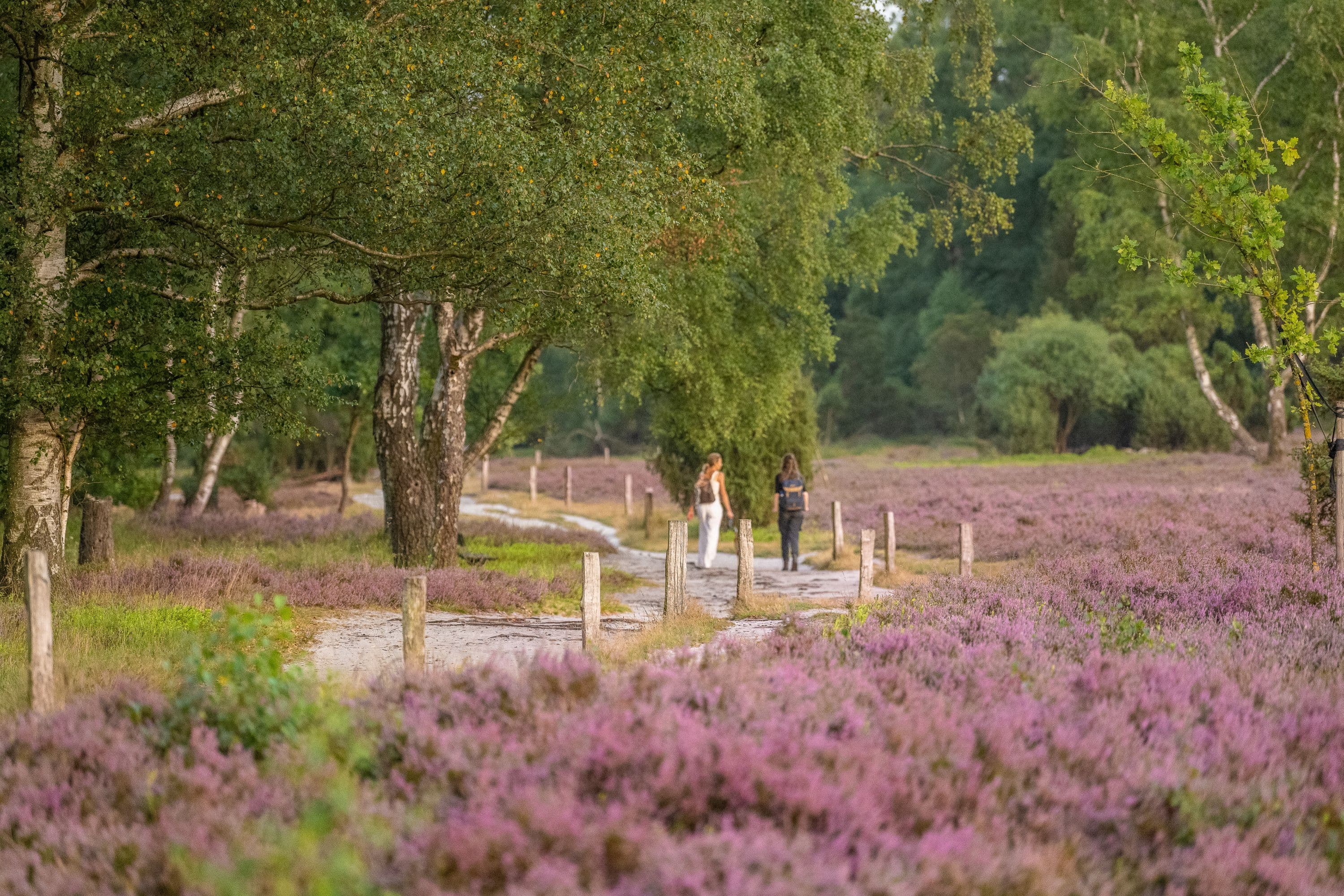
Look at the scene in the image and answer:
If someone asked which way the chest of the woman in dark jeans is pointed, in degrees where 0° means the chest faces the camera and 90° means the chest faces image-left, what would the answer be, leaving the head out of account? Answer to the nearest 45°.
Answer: approximately 180°

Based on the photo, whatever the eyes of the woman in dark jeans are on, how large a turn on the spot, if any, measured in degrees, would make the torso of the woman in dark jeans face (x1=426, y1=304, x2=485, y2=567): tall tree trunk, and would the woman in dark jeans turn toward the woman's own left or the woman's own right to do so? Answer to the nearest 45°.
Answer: approximately 135° to the woman's own left

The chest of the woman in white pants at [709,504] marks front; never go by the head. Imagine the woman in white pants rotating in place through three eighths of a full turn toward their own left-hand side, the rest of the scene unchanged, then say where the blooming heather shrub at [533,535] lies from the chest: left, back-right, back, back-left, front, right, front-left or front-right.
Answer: front-right

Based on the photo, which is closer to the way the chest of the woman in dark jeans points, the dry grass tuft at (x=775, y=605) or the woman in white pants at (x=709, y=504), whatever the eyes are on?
the woman in white pants

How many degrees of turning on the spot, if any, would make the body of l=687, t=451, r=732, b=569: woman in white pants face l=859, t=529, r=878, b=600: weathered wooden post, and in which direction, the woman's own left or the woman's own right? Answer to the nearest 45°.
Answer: approximately 135° to the woman's own right

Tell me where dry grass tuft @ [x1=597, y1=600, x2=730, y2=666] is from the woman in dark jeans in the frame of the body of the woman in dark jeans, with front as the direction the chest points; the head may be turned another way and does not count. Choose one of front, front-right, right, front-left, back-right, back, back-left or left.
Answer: back

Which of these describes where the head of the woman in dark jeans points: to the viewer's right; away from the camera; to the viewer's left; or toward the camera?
away from the camera

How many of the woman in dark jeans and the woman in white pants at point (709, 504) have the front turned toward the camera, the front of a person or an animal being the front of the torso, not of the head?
0

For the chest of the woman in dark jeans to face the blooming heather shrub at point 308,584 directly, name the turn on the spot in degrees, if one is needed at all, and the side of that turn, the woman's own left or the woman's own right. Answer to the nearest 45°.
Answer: approximately 135° to the woman's own left

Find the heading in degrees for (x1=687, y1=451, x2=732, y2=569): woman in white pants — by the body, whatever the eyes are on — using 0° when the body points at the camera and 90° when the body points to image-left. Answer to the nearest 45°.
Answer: approximately 225°
